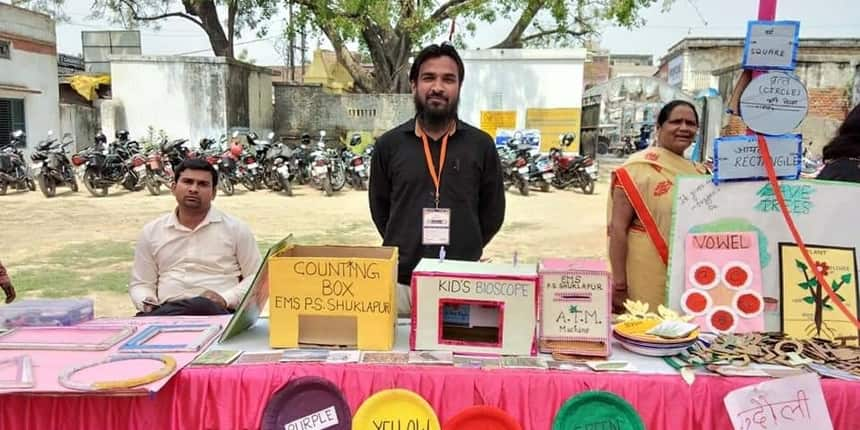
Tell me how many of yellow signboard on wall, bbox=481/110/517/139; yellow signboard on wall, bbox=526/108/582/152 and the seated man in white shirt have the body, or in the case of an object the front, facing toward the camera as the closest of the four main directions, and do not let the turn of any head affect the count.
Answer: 3

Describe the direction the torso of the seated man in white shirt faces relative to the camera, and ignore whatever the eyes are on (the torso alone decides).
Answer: toward the camera

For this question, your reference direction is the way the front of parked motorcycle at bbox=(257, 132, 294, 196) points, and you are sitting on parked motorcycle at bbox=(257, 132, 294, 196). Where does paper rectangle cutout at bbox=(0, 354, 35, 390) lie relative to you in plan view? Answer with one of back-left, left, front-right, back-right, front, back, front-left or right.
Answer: front-right

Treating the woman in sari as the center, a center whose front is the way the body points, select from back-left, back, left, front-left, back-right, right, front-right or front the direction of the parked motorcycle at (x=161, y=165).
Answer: back

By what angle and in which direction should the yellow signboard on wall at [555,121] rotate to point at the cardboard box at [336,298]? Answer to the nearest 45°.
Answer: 0° — it already faces it

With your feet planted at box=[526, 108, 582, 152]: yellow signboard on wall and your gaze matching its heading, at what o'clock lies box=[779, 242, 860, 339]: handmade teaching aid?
The handmade teaching aid is roughly at 12 o'clock from the yellow signboard on wall.

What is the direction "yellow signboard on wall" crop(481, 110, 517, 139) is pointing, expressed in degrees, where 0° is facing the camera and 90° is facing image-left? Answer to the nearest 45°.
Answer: approximately 0°

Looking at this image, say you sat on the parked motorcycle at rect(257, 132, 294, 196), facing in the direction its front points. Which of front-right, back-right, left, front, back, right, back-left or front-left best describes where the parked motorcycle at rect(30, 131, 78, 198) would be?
back-right

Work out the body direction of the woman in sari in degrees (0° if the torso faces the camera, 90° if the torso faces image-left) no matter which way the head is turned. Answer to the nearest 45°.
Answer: approximately 315°
